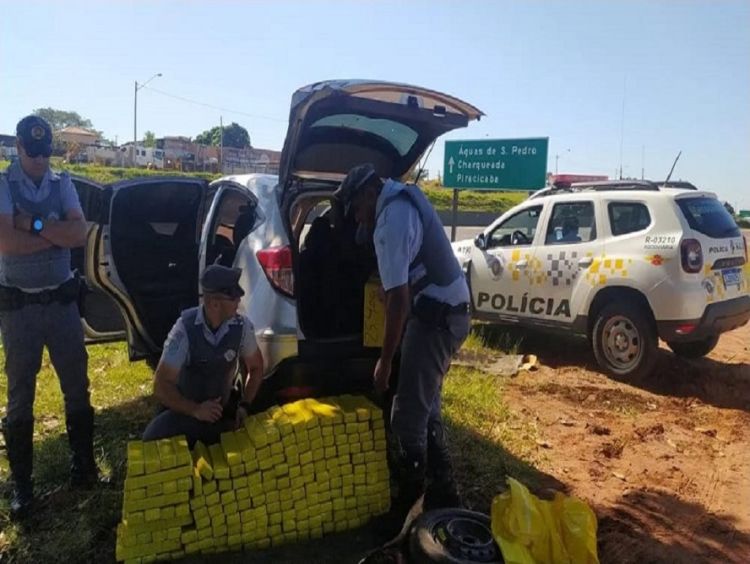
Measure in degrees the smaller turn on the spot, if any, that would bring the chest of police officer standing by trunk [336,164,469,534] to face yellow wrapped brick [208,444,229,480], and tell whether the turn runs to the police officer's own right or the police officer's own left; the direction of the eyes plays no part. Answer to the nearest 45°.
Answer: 0° — they already face it

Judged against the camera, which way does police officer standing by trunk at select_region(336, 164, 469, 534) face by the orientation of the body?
to the viewer's left

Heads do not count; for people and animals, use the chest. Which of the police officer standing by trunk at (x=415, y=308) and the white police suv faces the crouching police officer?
the police officer standing by trunk

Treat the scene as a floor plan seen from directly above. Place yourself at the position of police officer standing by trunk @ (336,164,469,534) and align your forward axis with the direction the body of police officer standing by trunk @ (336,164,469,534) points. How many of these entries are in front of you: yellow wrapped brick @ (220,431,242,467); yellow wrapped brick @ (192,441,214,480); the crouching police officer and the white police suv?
3

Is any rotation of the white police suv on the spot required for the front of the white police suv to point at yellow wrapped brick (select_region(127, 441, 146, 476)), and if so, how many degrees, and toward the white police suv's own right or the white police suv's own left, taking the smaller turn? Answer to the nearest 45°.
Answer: approximately 90° to the white police suv's own left

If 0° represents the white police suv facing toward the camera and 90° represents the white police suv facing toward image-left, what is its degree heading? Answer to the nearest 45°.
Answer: approximately 135°

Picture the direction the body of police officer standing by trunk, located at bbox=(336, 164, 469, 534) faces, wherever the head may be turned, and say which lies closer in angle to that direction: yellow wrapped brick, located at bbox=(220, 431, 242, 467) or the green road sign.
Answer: the yellow wrapped brick

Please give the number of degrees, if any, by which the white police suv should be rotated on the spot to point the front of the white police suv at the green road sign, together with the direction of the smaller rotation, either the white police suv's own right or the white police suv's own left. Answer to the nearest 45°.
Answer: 0° — it already faces it

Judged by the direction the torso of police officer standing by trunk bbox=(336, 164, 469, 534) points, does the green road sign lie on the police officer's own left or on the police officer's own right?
on the police officer's own right

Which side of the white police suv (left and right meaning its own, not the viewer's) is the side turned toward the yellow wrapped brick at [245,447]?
left
